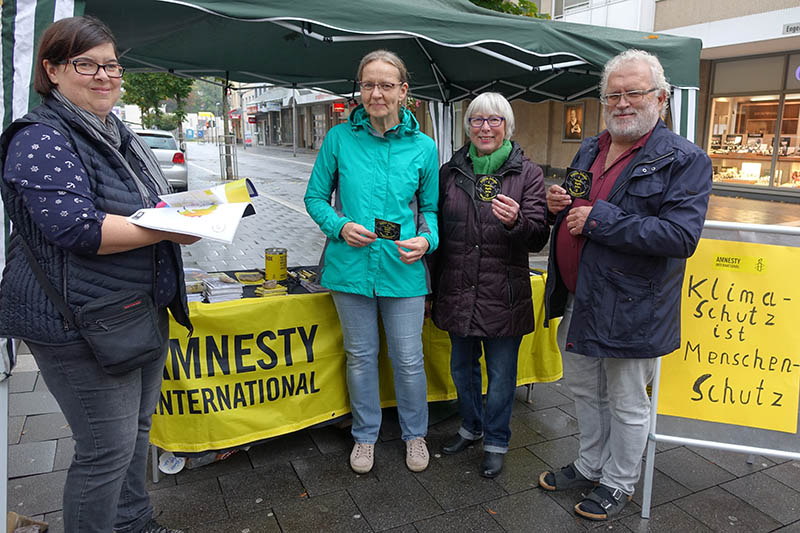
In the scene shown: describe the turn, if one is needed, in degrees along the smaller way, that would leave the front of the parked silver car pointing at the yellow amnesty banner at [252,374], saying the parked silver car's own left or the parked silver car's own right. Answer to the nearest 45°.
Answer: approximately 180°

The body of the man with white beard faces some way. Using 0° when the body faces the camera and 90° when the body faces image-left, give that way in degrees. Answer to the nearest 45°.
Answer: approximately 45°

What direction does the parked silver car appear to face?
away from the camera

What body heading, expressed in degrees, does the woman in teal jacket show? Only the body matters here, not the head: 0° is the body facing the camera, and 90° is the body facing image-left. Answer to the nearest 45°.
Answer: approximately 0°

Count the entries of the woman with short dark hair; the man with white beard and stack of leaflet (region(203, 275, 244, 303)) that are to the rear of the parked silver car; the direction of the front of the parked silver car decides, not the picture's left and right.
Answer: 3

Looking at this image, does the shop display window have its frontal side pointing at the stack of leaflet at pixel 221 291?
yes

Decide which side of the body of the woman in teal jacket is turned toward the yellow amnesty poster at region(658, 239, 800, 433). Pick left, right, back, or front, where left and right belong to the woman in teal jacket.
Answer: left

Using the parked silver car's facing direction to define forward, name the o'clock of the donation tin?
The donation tin is roughly at 6 o'clock from the parked silver car.

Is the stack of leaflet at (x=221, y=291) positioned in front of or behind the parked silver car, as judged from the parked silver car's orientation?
behind

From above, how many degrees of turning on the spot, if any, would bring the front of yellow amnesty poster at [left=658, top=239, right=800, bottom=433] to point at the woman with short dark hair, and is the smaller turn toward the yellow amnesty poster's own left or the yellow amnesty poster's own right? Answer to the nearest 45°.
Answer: approximately 45° to the yellow amnesty poster's own right
